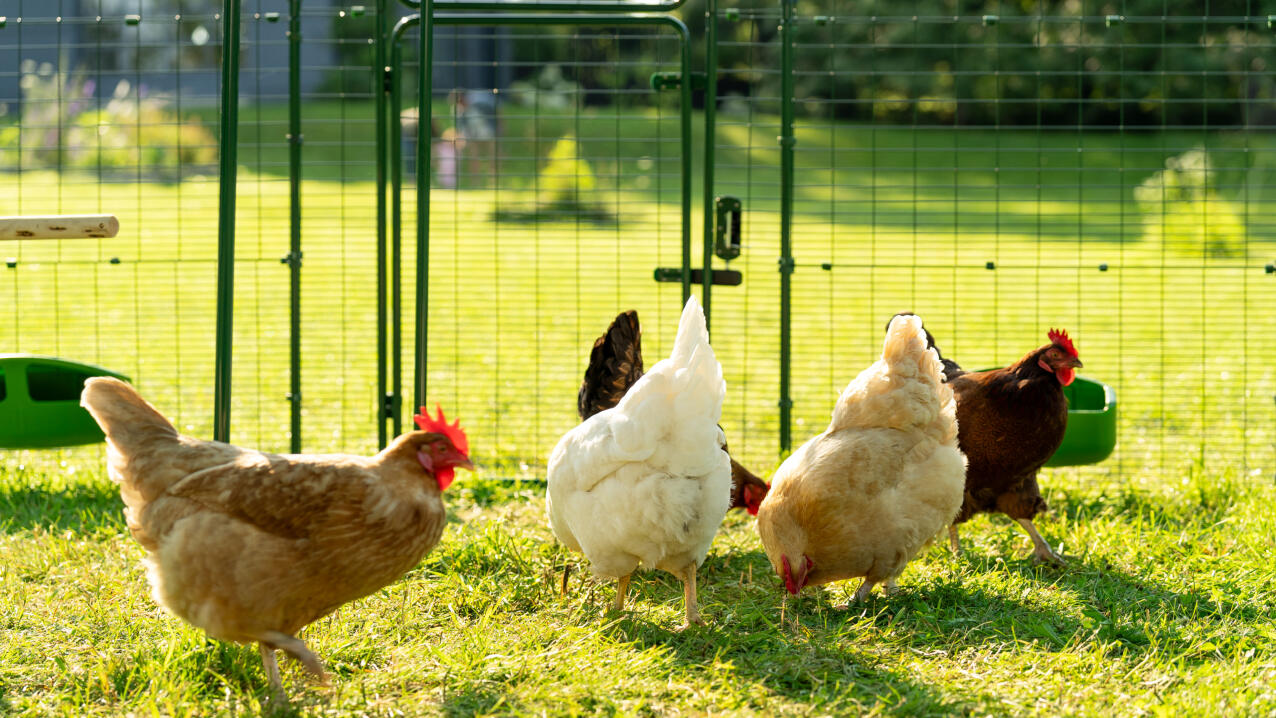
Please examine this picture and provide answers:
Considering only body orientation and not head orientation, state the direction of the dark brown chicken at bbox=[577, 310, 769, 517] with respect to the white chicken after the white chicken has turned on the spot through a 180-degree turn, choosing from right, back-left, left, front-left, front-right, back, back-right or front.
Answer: back-left

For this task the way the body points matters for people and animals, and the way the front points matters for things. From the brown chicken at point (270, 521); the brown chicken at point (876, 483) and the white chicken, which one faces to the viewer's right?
the brown chicken at point (270, 521)

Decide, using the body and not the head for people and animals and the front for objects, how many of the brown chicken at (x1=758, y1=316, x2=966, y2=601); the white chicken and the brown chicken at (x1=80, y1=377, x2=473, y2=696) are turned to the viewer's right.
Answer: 1

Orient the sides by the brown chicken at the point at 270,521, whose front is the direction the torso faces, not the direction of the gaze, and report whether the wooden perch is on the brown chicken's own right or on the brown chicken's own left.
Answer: on the brown chicken's own left

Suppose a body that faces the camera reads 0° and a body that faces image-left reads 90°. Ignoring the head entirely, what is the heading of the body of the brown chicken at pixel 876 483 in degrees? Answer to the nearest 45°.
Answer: approximately 45°

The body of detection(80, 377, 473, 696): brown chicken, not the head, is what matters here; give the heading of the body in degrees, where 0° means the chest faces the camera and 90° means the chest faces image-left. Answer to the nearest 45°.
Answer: approximately 270°

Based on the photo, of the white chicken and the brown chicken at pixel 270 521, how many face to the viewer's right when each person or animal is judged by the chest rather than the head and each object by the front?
1

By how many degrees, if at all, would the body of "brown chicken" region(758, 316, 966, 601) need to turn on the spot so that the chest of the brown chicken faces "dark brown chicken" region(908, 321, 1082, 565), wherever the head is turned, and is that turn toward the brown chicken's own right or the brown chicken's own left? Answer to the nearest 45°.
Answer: approximately 180°

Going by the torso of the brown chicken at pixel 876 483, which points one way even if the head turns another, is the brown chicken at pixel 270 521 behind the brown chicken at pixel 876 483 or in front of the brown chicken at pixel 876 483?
in front

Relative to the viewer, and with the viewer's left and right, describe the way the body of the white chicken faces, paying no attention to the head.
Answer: facing away from the viewer and to the left of the viewer

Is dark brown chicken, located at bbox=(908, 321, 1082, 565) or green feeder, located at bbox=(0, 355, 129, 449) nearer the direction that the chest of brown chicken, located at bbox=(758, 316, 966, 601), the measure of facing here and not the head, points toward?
the green feeder
